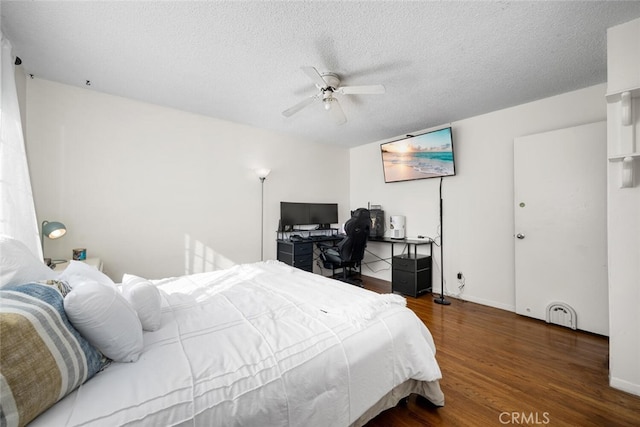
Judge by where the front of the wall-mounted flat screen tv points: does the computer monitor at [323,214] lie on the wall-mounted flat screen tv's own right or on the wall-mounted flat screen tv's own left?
on the wall-mounted flat screen tv's own right

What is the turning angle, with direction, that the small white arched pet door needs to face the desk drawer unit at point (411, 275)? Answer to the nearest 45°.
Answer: approximately 45° to its right

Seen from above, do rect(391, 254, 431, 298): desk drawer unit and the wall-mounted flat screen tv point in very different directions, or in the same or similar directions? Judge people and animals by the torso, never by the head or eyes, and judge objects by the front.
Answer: same or similar directions

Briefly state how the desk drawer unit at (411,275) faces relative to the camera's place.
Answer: facing the viewer and to the left of the viewer

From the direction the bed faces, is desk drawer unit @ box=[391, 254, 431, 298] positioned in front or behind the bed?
in front

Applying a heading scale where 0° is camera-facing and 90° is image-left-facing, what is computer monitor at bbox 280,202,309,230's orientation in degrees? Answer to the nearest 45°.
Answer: approximately 315°

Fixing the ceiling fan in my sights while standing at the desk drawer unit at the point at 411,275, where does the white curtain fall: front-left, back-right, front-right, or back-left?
front-right

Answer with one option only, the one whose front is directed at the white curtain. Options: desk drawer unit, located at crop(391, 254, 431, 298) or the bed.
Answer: the desk drawer unit

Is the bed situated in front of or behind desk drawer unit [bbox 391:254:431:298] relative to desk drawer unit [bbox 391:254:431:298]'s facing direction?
in front

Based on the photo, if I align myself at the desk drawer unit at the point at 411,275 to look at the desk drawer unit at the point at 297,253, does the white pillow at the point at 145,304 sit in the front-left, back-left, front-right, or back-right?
front-left

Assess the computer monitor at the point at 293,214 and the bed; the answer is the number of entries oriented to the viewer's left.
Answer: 0

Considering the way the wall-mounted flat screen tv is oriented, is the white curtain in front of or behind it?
in front
